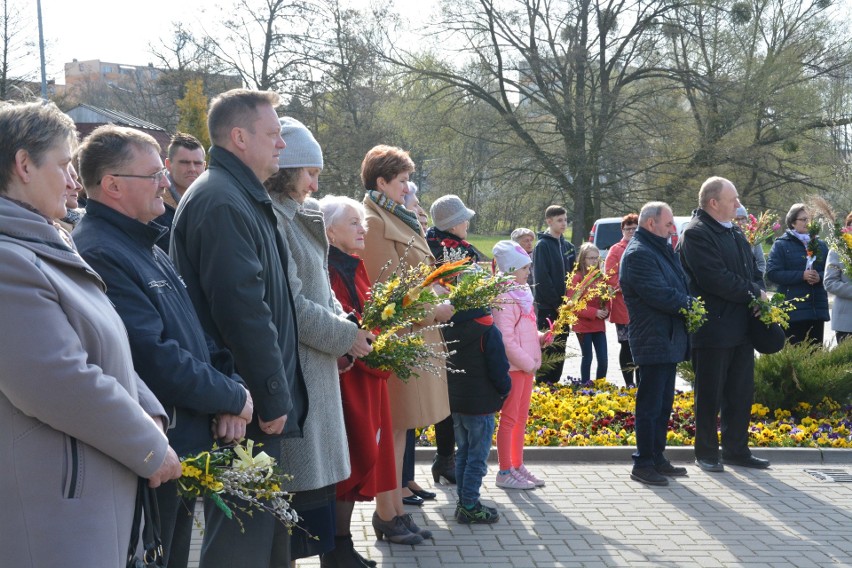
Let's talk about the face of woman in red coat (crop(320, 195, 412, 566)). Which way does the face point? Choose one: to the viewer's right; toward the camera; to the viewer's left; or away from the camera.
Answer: to the viewer's right

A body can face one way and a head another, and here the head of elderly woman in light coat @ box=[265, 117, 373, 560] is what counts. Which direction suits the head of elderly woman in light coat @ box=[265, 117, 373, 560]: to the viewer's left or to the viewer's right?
to the viewer's right

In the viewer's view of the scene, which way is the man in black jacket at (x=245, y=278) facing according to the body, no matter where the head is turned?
to the viewer's right

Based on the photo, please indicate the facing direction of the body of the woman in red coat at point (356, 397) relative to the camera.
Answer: to the viewer's right

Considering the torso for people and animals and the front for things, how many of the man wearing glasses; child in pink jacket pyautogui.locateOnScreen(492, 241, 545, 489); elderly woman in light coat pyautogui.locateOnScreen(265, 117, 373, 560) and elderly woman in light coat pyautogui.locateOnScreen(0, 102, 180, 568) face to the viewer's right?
4

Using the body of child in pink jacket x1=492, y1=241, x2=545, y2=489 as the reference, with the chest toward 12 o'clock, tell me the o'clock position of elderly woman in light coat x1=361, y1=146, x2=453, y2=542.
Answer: The elderly woman in light coat is roughly at 4 o'clock from the child in pink jacket.

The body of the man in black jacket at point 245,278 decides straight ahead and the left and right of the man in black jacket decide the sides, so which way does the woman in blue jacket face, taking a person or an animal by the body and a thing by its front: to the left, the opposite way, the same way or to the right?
to the right

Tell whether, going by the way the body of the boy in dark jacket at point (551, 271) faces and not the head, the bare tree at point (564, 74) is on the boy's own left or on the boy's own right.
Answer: on the boy's own left

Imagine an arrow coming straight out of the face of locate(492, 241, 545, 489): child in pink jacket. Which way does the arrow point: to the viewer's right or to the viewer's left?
to the viewer's right

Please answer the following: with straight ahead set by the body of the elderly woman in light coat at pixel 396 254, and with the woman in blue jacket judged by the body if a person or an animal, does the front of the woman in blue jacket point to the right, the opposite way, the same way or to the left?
to the right

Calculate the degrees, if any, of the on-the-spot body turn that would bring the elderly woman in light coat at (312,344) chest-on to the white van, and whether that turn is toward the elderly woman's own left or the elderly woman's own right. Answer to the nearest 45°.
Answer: approximately 90° to the elderly woman's own left

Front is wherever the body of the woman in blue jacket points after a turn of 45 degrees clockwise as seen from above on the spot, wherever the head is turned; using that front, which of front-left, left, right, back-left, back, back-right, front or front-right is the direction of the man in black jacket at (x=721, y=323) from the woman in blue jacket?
front

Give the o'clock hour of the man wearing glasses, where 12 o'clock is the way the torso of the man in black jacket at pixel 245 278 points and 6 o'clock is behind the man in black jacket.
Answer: The man wearing glasses is roughly at 4 o'clock from the man in black jacket.

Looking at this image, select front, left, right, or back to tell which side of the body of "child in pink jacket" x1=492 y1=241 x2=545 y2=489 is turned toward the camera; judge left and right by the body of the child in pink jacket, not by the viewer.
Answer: right

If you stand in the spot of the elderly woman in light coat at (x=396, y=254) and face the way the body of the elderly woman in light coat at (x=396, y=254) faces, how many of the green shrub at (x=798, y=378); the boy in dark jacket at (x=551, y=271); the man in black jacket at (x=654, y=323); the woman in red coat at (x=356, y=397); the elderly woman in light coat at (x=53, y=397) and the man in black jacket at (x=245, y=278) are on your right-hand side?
3

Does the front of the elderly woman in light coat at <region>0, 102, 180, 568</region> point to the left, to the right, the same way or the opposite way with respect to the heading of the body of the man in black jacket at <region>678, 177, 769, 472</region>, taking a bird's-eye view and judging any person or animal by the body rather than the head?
to the left
